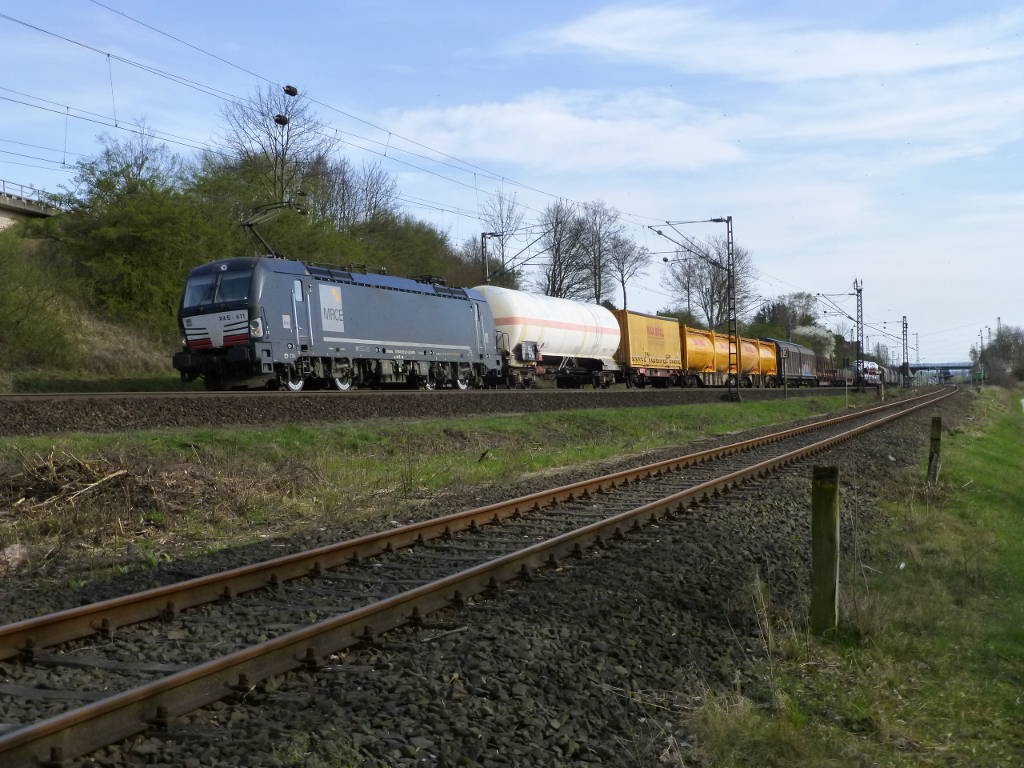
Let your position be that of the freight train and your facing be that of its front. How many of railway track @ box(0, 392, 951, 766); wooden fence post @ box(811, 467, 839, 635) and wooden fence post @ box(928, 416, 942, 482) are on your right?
0

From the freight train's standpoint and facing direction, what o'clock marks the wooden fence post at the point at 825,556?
The wooden fence post is roughly at 10 o'clock from the freight train.

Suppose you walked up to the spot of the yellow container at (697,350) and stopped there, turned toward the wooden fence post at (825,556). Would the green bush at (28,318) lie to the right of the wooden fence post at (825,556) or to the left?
right

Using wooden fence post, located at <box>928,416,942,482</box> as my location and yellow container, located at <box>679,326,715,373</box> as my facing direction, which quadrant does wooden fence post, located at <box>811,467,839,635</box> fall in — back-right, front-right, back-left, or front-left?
back-left

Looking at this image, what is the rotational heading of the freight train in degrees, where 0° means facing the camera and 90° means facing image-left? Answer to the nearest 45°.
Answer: approximately 45°

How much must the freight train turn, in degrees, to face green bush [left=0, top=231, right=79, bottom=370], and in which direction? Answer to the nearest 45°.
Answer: approximately 45° to its right
